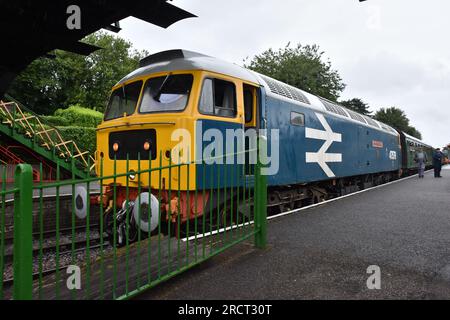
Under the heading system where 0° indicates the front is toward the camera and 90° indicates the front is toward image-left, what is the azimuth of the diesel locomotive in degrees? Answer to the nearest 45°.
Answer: approximately 45°

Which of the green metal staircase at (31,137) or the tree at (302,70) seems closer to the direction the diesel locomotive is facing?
the green metal staircase

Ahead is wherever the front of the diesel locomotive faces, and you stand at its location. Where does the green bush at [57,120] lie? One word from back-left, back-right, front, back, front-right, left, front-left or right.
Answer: right

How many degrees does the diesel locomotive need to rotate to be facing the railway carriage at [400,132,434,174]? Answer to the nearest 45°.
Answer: approximately 180°

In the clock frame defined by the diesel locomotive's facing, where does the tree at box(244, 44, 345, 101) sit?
The tree is roughly at 5 o'clock from the diesel locomotive.

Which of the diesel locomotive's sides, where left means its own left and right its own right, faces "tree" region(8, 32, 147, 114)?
right

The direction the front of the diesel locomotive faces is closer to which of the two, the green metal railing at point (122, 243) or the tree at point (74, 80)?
the green metal railing

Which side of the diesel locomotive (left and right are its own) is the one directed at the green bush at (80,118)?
right

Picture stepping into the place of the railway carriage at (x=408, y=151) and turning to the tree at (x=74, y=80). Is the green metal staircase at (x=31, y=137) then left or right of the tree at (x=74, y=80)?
left

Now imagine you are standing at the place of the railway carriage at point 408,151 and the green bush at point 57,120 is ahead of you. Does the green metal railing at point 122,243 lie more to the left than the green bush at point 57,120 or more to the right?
left
